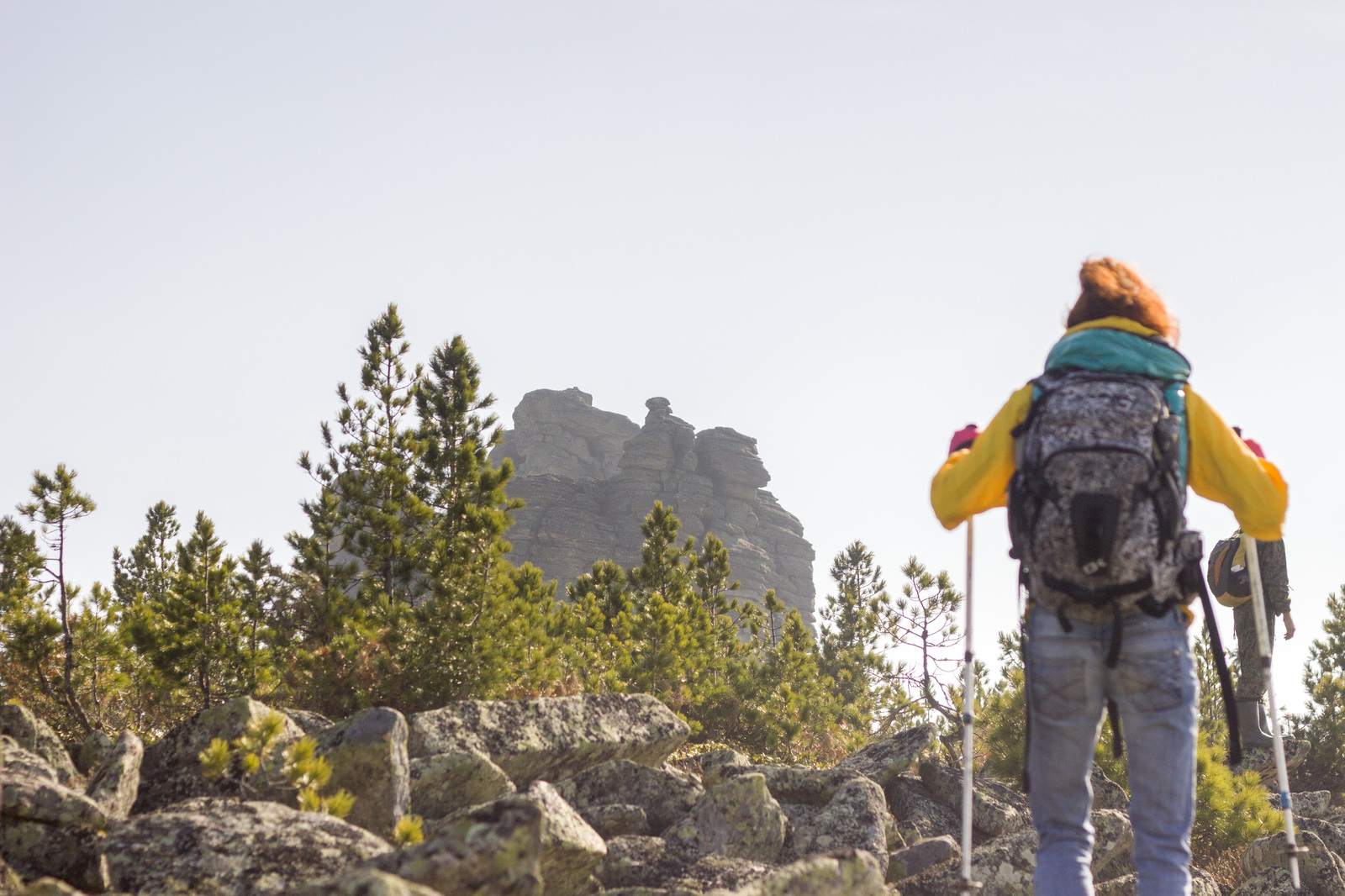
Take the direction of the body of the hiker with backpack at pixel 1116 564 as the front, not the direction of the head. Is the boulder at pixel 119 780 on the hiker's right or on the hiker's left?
on the hiker's left

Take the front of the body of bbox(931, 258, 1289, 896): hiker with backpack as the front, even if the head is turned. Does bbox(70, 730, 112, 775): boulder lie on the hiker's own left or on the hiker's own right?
on the hiker's own left

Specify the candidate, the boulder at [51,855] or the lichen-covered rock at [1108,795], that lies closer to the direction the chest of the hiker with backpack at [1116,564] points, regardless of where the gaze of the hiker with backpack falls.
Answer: the lichen-covered rock

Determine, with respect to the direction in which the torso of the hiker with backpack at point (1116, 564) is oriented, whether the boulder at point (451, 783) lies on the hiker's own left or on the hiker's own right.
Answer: on the hiker's own left

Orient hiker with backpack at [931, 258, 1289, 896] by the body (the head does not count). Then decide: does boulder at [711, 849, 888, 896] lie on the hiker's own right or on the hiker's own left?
on the hiker's own left

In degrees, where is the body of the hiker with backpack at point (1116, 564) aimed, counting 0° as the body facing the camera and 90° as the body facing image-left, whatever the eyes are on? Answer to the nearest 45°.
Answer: approximately 180°

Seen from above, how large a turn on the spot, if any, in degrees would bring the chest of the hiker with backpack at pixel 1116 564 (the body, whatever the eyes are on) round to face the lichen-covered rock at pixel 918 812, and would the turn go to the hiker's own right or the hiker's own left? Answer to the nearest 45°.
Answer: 0° — they already face it

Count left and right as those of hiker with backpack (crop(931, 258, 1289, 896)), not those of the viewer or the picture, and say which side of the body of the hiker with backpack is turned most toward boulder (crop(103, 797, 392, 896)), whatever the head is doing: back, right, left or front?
left
